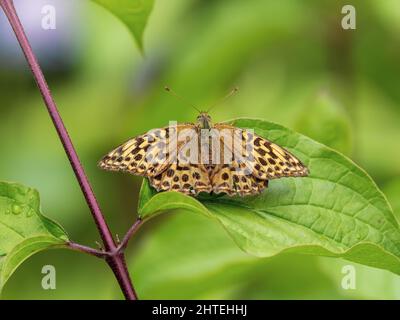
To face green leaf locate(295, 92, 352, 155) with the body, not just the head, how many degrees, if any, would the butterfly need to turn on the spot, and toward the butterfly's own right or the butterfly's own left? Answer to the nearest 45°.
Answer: approximately 45° to the butterfly's own right

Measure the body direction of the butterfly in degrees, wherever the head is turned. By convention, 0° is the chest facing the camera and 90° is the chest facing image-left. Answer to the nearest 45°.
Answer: approximately 180°

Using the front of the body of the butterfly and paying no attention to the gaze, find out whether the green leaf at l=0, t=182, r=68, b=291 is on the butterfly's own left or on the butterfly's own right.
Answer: on the butterfly's own left
